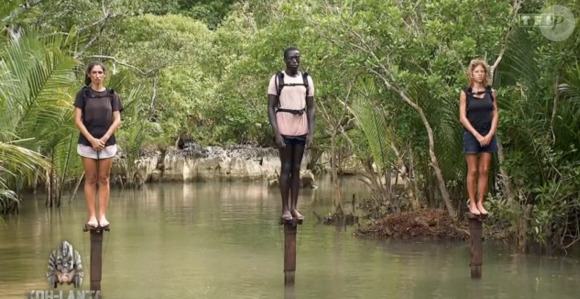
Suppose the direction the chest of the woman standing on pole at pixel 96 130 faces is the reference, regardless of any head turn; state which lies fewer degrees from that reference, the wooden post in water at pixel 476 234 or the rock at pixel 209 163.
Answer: the wooden post in water

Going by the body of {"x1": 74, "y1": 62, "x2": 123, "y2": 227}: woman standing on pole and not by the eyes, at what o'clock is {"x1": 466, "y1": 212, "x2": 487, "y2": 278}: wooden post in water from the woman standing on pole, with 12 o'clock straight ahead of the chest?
The wooden post in water is roughly at 9 o'clock from the woman standing on pole.

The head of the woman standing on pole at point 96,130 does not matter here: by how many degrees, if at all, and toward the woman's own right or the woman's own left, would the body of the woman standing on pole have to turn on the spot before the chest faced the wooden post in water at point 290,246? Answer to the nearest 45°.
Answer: approximately 90° to the woman's own left

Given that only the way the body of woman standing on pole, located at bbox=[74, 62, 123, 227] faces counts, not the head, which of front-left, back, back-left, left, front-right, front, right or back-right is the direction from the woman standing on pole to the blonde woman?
left

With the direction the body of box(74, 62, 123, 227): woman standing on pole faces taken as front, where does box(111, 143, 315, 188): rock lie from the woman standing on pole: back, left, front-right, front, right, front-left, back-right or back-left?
back

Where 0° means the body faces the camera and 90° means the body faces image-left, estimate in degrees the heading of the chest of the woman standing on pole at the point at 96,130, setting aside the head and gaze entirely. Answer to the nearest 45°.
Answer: approximately 0°
